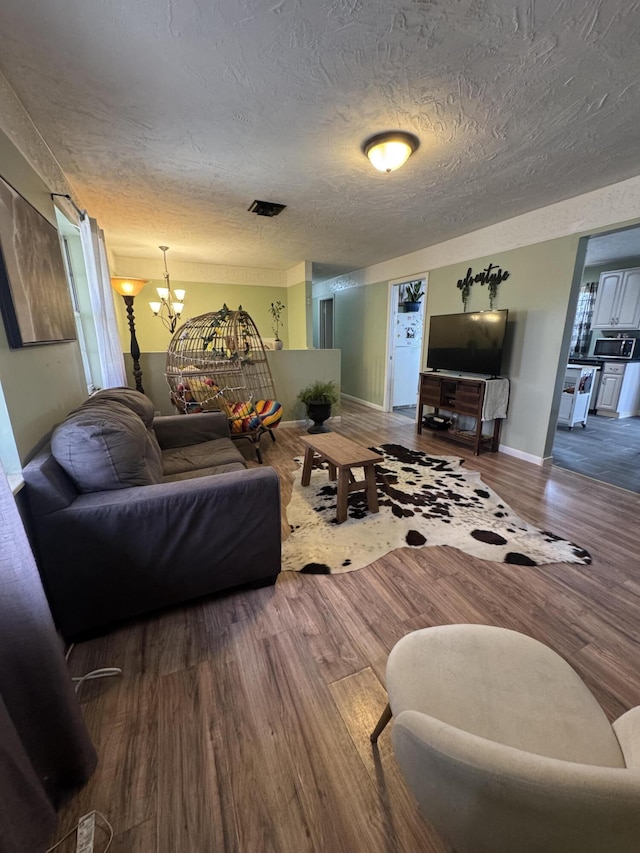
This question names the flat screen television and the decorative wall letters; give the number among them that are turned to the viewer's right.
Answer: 0

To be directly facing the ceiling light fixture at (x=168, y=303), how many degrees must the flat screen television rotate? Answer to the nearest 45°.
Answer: approximately 45° to its right

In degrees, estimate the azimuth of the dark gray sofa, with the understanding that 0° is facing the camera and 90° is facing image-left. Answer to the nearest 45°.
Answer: approximately 270°

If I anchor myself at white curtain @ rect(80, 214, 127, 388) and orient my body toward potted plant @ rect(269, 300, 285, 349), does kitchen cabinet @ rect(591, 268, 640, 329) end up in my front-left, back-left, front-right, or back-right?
front-right

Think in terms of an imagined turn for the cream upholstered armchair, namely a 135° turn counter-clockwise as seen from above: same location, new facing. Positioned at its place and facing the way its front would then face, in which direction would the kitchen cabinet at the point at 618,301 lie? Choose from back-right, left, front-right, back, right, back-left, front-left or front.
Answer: back

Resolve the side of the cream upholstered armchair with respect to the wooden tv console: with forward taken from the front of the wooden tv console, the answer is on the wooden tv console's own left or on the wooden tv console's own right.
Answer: on the wooden tv console's own left

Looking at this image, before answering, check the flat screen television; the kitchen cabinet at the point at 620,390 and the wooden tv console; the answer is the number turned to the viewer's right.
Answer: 0

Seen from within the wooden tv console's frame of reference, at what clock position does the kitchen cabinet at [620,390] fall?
The kitchen cabinet is roughly at 6 o'clock from the wooden tv console.

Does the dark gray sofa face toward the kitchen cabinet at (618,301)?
yes

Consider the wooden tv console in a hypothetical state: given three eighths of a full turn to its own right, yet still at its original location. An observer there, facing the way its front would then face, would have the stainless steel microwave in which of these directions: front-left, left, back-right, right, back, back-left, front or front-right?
front-right

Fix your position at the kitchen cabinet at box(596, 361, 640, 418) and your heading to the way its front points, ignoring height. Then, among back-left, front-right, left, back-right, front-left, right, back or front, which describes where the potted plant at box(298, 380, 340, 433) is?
front

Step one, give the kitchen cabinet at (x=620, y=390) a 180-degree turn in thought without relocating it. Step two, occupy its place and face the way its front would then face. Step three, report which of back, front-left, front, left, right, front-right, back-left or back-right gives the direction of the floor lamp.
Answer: back

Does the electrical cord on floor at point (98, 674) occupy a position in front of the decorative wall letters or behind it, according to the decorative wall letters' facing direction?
in front

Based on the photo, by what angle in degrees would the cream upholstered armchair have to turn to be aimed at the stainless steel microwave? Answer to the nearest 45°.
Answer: approximately 45° to its right

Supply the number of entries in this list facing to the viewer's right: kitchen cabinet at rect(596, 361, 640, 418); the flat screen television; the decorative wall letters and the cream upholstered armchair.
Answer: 0

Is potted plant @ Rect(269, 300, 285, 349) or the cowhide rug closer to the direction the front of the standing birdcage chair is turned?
the cowhide rug

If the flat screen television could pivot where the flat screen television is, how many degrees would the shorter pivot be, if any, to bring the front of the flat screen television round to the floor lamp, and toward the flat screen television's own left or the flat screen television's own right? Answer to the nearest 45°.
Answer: approximately 45° to the flat screen television's own right

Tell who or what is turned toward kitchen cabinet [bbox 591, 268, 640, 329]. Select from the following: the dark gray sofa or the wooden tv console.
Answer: the dark gray sofa

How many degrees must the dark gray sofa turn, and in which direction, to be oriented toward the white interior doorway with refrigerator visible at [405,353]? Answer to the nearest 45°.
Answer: approximately 45° to its left

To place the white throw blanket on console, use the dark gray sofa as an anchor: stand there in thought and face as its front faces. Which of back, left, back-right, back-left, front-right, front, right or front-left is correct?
front

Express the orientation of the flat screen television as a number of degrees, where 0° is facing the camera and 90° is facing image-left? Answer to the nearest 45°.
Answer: approximately 45°

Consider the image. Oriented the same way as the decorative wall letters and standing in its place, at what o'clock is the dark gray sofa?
The dark gray sofa is roughly at 11 o'clock from the decorative wall letters.
